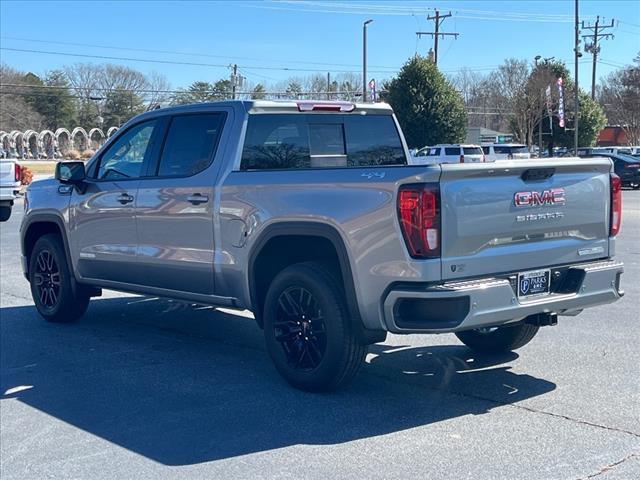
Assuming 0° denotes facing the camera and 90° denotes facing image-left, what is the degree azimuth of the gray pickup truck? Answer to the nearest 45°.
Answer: approximately 135°

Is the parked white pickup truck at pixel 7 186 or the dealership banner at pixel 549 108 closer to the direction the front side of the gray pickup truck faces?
the parked white pickup truck

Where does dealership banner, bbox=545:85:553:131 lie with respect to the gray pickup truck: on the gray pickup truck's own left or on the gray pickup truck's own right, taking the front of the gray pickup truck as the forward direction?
on the gray pickup truck's own right

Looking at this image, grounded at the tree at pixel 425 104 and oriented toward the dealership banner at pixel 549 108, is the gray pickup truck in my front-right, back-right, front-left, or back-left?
back-right

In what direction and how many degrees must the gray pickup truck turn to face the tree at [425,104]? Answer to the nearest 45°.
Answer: approximately 45° to its right

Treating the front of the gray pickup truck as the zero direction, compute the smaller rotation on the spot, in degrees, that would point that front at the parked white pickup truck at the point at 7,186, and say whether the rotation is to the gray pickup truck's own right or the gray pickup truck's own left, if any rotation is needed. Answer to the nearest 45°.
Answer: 0° — it already faces it

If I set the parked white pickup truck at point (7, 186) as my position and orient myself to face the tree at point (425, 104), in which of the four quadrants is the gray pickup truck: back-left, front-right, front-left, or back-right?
back-right
